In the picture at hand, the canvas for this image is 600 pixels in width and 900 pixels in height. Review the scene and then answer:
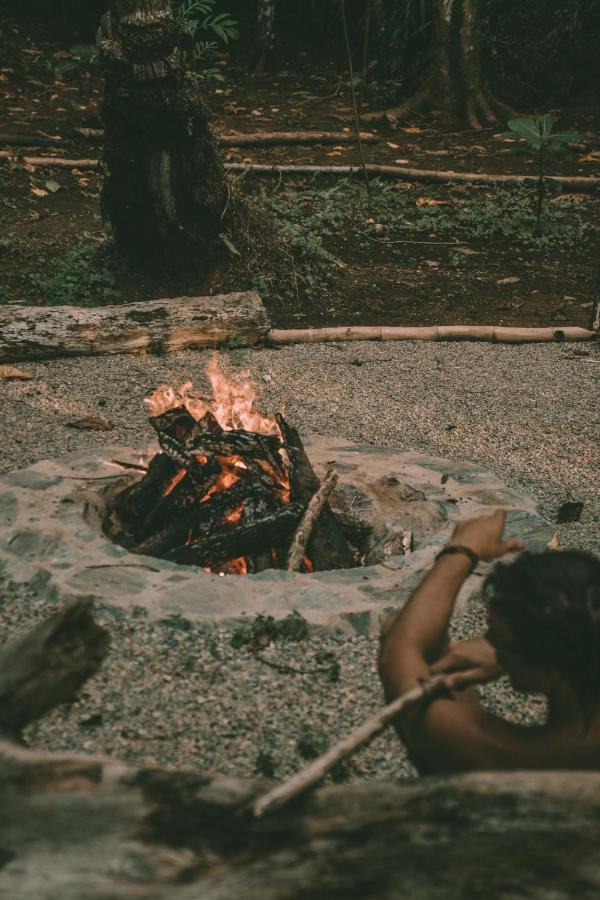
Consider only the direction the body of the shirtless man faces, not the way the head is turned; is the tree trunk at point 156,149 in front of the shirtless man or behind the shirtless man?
in front

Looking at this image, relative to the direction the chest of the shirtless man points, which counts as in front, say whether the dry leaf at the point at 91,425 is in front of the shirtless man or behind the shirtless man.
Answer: in front

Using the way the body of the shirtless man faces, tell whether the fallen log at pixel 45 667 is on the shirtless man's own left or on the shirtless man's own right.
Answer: on the shirtless man's own left

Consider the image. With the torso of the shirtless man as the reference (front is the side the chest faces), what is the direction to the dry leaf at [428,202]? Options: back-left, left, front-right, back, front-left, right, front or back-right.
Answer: front-right

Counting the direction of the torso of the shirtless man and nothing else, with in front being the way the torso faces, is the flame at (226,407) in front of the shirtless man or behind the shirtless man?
in front

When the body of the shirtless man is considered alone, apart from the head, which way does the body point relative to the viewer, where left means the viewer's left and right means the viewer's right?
facing away from the viewer and to the left of the viewer
